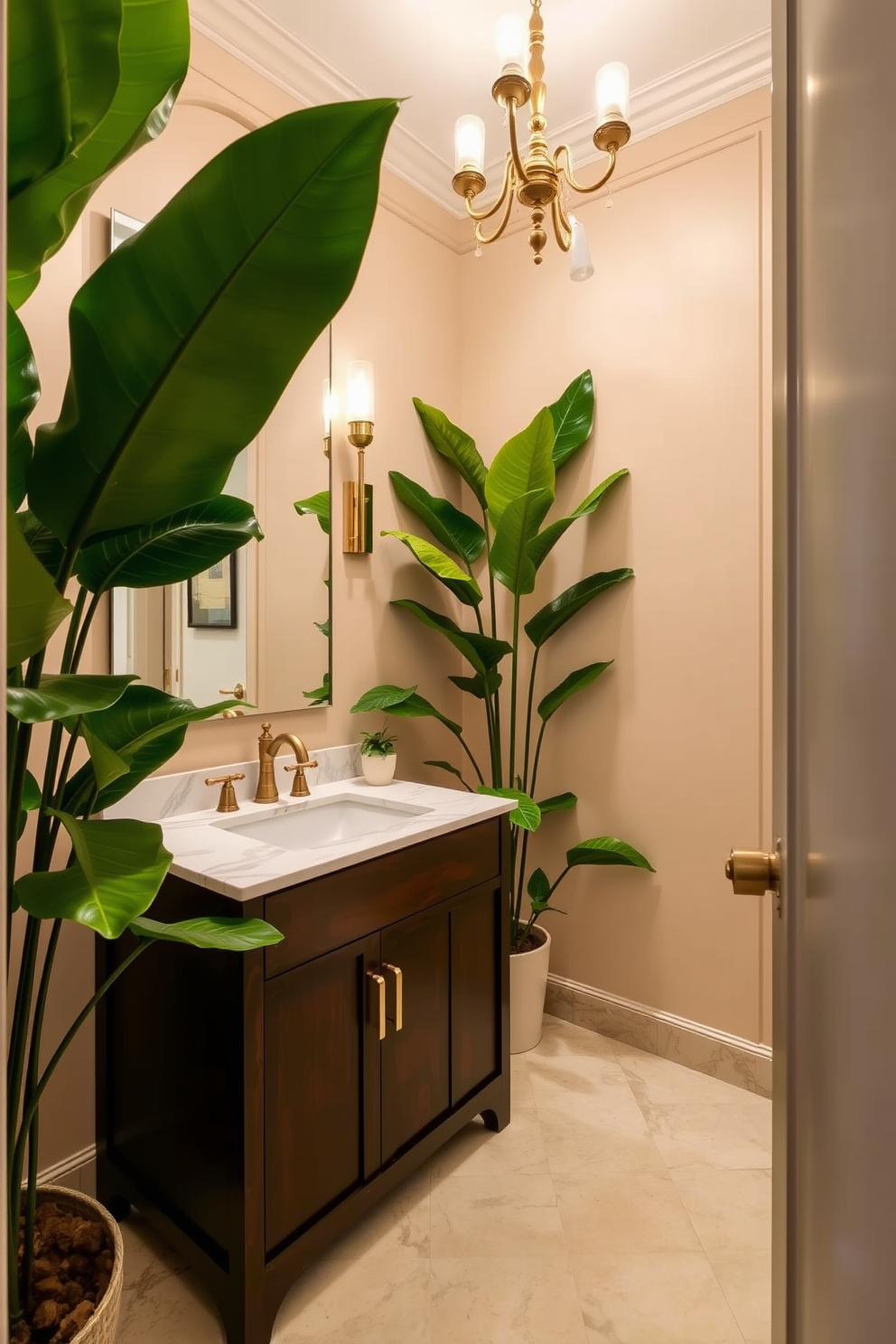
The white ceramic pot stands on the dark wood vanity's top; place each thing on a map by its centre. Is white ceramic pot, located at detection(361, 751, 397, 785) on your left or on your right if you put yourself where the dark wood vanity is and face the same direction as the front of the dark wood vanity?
on your left

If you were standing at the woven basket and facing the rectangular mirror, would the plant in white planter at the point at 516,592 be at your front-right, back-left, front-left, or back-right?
front-right

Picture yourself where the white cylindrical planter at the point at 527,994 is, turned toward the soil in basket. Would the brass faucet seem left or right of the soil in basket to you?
right

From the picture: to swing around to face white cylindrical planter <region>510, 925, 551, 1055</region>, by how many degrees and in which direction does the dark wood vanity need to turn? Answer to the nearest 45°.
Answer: approximately 90° to its left

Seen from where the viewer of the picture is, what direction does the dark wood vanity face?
facing the viewer and to the right of the viewer
